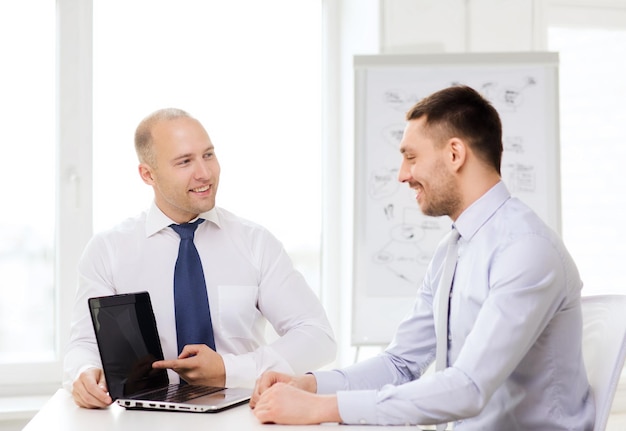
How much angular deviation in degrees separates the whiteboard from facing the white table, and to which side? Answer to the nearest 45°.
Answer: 0° — it already faces it

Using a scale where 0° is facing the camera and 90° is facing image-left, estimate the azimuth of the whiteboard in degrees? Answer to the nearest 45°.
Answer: approximately 0°
